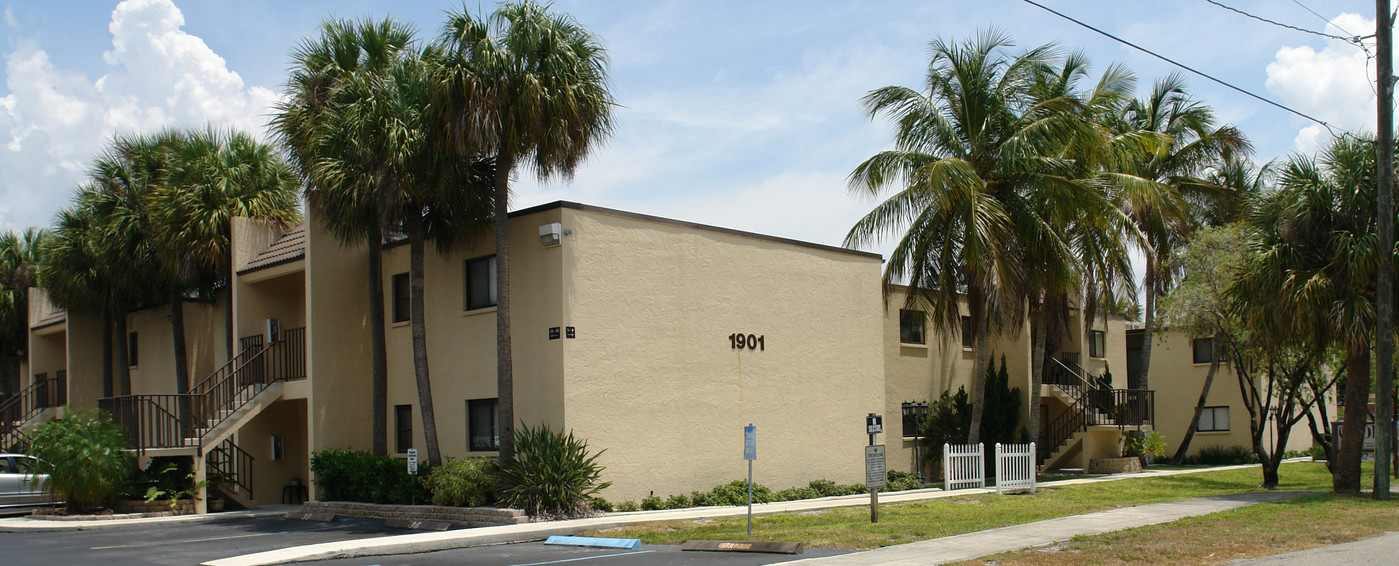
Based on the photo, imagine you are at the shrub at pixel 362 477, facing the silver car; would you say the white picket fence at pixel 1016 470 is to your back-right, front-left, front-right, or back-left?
back-right
